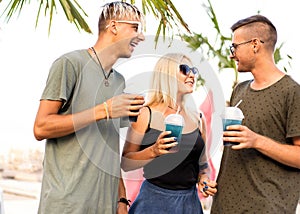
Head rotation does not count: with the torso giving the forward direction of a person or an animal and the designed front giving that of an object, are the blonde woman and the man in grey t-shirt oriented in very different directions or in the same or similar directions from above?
same or similar directions

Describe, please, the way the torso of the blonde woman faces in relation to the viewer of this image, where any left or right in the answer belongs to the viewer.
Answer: facing the viewer and to the right of the viewer

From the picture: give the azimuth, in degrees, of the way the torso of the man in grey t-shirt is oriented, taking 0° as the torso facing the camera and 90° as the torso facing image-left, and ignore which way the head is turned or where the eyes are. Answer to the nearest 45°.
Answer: approximately 315°

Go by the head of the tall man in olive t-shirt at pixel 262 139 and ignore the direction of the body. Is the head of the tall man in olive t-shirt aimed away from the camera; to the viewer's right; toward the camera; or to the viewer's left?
to the viewer's left

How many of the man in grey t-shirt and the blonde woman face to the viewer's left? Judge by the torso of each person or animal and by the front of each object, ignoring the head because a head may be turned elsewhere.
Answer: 0

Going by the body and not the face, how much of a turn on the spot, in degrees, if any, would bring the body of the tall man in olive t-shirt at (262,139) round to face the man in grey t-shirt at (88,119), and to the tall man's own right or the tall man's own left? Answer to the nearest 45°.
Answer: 0° — they already face them
